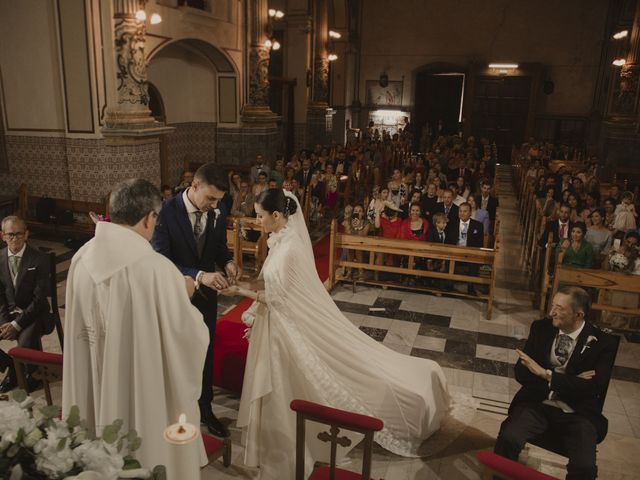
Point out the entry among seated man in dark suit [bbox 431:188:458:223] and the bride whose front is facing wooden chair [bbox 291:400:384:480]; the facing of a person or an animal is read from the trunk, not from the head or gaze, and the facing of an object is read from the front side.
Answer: the seated man in dark suit

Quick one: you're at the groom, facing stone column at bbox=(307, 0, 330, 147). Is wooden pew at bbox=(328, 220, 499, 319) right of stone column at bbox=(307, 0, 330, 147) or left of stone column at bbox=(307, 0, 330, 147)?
right

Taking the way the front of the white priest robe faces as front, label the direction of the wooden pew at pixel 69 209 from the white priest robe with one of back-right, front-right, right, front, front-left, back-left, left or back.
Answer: front-left

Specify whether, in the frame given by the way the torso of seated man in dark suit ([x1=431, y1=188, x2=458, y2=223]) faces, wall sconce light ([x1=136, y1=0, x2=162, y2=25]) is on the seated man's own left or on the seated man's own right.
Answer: on the seated man's own right

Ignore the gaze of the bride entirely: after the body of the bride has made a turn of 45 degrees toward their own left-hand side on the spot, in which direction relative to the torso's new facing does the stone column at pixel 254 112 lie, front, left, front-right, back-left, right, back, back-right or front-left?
back-right

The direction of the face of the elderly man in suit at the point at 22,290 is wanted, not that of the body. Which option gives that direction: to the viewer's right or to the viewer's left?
to the viewer's right

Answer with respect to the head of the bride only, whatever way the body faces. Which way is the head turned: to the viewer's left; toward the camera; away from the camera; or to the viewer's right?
to the viewer's left

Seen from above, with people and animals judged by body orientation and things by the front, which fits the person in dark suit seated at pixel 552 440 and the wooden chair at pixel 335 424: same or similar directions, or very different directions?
very different directions

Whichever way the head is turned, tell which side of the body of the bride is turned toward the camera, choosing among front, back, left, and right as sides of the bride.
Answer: left

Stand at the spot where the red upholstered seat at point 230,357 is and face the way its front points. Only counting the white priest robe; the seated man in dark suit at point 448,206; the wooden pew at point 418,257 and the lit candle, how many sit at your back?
2

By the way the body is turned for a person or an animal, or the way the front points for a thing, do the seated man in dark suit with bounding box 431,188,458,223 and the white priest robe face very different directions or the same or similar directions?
very different directions

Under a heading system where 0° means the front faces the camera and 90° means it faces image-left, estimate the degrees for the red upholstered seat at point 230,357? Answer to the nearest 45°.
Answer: approximately 45°
